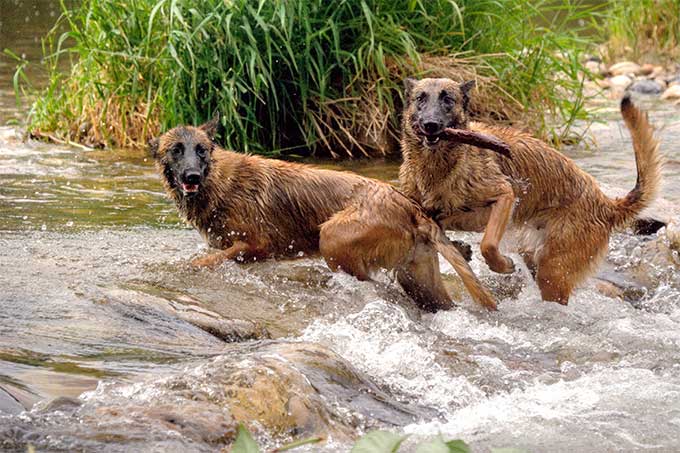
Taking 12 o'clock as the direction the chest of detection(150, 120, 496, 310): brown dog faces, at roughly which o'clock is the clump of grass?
The clump of grass is roughly at 4 o'clock from the brown dog.

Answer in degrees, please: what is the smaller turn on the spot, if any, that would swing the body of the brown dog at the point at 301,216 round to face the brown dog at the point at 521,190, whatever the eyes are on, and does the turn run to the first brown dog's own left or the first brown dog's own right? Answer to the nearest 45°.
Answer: approximately 180°

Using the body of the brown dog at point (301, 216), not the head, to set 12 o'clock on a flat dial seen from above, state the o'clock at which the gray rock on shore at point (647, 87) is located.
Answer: The gray rock on shore is roughly at 4 o'clock from the brown dog.

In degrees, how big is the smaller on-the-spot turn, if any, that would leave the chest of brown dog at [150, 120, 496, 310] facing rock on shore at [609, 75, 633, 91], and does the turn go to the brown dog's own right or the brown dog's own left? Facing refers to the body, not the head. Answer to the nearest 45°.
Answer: approximately 135° to the brown dog's own right

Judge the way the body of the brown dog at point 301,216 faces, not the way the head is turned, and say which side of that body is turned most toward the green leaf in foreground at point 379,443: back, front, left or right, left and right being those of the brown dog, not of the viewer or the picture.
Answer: left

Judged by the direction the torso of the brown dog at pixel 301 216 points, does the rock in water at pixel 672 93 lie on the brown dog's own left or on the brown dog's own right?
on the brown dog's own right

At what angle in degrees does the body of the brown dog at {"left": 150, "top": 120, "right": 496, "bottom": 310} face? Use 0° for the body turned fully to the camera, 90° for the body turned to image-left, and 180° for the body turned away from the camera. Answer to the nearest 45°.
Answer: approximately 90°

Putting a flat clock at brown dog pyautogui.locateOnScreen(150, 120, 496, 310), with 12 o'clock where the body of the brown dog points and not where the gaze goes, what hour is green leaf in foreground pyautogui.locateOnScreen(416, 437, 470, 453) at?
The green leaf in foreground is roughly at 9 o'clock from the brown dog.

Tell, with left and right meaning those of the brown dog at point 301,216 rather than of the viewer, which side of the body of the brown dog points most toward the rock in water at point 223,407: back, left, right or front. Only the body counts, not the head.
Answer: left
